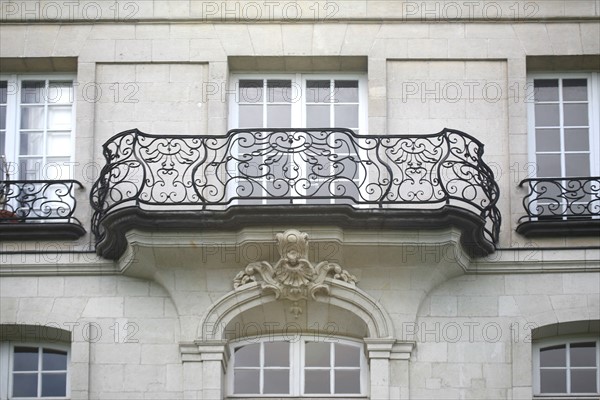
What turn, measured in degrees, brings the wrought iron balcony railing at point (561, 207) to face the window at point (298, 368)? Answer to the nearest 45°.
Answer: approximately 90° to its right

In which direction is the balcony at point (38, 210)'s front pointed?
toward the camera

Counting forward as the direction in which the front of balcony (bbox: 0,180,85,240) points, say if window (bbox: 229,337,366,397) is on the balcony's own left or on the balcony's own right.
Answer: on the balcony's own left

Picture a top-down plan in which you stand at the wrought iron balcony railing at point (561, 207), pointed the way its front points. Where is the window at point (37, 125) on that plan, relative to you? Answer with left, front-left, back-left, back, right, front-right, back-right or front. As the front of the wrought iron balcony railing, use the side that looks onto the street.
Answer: right

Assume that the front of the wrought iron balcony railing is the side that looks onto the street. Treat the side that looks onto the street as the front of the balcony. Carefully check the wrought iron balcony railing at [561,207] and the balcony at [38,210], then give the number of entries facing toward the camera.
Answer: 2

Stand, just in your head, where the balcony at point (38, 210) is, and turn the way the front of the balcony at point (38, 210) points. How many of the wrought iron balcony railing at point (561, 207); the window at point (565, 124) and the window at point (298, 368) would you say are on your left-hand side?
3

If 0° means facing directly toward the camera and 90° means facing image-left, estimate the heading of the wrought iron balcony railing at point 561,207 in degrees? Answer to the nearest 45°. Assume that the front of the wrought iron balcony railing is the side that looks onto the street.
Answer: approximately 0°

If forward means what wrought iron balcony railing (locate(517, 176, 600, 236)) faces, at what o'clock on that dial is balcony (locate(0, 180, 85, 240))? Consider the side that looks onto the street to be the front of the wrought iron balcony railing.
The balcony is roughly at 3 o'clock from the wrought iron balcony railing.

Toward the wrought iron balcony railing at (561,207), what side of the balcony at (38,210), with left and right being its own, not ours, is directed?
left
